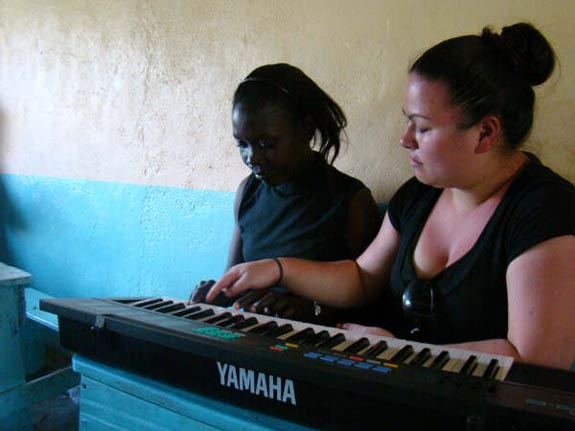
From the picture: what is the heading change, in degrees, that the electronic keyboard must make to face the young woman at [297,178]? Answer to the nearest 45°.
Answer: approximately 45° to its left

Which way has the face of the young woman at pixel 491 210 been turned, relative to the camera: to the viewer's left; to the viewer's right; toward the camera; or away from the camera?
to the viewer's left

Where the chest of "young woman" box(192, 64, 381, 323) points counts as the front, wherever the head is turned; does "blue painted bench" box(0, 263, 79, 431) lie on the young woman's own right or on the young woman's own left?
on the young woman's own right

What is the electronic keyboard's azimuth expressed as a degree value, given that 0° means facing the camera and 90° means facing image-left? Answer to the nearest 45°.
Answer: approximately 225°

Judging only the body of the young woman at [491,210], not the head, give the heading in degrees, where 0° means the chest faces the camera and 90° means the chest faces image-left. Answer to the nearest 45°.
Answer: approximately 45°

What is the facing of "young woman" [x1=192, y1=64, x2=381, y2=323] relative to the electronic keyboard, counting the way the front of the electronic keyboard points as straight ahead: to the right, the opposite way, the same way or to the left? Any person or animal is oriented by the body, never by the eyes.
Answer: the opposite way

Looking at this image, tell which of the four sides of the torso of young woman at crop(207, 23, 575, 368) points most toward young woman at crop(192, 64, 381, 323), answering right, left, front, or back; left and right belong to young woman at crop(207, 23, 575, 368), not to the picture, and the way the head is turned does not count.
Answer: right

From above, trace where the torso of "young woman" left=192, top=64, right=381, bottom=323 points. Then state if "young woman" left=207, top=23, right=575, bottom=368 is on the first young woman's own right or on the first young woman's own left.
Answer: on the first young woman's own left

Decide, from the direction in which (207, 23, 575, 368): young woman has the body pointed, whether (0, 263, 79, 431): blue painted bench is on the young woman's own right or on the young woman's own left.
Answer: on the young woman's own right
